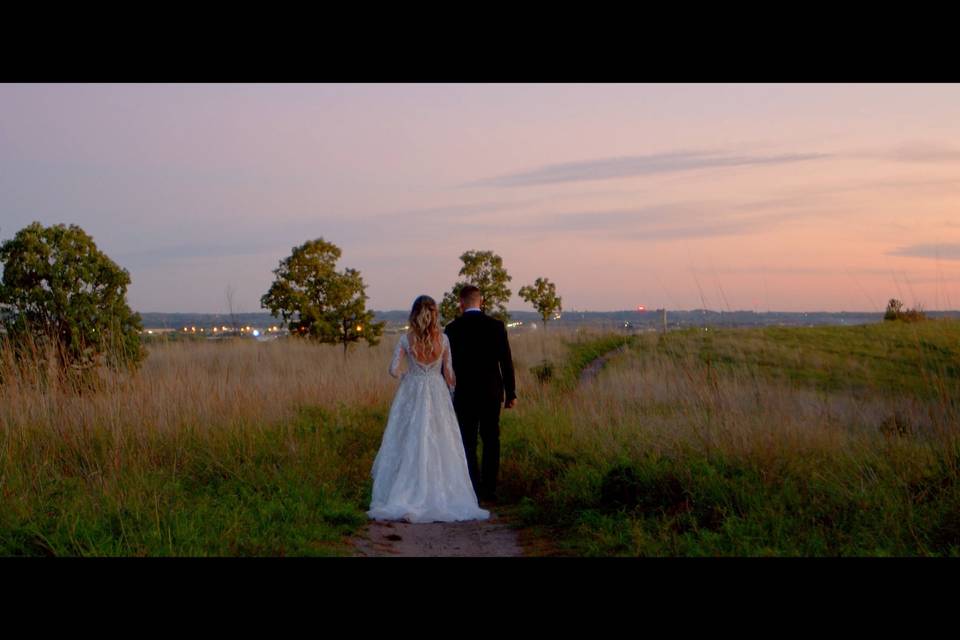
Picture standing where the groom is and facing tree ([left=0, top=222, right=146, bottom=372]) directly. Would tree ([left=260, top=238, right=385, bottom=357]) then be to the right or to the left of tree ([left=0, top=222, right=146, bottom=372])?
right

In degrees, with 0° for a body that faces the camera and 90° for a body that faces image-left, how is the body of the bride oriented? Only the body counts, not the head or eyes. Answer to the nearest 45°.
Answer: approximately 180°

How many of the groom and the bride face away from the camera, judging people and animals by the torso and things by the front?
2

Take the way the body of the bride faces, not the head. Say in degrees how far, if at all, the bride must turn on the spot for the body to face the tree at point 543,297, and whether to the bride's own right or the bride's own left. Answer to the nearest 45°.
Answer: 0° — they already face it

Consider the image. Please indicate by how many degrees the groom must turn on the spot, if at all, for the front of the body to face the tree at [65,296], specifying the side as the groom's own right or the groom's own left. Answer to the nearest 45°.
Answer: approximately 90° to the groom's own left

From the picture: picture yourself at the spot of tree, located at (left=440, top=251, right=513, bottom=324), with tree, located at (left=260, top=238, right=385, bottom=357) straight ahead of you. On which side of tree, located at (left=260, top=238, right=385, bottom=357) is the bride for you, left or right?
left

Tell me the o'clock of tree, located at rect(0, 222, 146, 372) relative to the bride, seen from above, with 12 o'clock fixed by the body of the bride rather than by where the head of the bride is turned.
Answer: The tree is roughly at 10 o'clock from the bride.

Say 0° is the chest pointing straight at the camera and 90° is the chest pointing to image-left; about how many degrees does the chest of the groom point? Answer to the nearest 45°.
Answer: approximately 180°

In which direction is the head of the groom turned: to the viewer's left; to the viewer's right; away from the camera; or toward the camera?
away from the camera

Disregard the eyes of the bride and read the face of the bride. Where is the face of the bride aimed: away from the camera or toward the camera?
away from the camera
